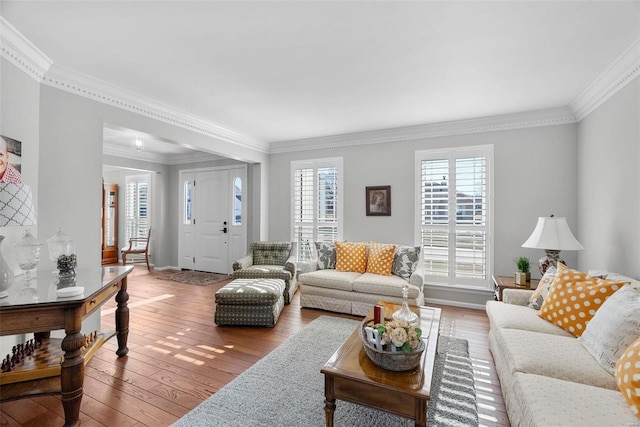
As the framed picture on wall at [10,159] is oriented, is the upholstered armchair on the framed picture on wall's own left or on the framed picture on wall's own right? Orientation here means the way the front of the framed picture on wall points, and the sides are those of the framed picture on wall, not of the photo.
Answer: on the framed picture on wall's own left

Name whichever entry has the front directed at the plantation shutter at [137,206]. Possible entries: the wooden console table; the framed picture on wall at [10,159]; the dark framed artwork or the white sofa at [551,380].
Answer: the white sofa

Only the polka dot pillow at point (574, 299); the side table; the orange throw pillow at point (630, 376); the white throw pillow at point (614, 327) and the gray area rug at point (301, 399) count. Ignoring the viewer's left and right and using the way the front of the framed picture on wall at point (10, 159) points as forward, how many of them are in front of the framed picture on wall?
5

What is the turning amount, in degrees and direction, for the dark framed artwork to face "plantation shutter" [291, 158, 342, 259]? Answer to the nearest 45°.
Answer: approximately 90° to its right

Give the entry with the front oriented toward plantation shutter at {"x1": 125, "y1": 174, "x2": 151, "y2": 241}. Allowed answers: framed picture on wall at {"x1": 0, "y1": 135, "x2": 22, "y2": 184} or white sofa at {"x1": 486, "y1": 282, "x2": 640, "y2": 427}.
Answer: the white sofa

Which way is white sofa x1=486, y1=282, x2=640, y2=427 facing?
to the viewer's left

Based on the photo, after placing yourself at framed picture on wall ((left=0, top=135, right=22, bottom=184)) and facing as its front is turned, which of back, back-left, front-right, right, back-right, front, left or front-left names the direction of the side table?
front

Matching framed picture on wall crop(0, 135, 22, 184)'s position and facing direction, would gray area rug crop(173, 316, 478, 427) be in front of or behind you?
in front

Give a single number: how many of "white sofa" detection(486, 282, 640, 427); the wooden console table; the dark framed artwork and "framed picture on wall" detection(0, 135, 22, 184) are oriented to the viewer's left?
1

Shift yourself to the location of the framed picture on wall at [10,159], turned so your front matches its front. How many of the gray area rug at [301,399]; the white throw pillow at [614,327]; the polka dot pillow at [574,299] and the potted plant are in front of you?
4

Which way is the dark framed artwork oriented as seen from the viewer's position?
toward the camera

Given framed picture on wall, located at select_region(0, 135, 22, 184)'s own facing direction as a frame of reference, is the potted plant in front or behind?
in front

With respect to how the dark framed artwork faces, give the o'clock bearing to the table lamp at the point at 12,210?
The table lamp is roughly at 1 o'clock from the dark framed artwork.

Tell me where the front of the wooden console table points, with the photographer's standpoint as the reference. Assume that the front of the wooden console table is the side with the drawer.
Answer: facing the viewer and to the right of the viewer

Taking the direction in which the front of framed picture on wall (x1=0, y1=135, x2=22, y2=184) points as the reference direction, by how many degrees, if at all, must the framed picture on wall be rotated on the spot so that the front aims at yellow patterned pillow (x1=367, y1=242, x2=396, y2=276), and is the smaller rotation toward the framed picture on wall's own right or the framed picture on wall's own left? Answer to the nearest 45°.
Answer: approximately 45° to the framed picture on wall's own left
